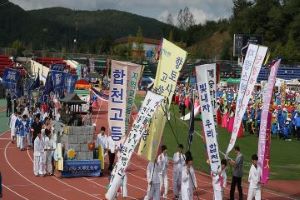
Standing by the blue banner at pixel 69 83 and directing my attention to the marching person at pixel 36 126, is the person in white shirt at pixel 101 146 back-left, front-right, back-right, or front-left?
front-left

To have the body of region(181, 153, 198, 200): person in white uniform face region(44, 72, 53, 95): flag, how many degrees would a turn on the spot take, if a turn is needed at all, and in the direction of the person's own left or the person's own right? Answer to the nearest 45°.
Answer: approximately 180°

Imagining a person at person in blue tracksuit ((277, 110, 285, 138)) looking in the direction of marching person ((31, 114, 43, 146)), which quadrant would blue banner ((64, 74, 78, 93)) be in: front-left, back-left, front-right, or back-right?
front-right

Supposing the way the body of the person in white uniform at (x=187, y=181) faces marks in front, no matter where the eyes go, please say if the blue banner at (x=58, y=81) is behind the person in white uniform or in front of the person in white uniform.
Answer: behind

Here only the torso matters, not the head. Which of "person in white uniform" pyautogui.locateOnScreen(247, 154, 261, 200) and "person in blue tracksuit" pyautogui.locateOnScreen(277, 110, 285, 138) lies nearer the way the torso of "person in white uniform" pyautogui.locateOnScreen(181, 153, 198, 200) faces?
the person in white uniform

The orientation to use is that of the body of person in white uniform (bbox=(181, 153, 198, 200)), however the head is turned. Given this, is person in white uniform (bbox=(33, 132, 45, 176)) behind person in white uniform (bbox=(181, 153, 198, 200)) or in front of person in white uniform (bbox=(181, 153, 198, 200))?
behind

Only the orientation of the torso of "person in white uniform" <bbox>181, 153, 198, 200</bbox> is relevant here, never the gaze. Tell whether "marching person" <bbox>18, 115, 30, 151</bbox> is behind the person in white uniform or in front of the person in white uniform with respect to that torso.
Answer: behind
